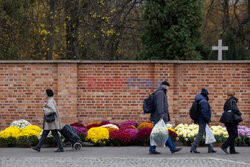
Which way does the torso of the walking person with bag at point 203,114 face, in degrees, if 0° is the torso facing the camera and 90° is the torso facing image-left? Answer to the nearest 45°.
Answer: approximately 270°

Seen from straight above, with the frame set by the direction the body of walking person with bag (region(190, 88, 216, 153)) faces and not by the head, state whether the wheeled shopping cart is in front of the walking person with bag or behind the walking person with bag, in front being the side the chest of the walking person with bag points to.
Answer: behind

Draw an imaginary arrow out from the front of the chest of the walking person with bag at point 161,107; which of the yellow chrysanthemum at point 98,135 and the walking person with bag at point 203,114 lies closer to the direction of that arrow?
the walking person with bag

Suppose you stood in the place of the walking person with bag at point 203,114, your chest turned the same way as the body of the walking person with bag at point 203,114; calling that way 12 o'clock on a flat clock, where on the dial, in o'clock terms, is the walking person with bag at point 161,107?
the walking person with bag at point 161,107 is roughly at 5 o'clock from the walking person with bag at point 203,114.

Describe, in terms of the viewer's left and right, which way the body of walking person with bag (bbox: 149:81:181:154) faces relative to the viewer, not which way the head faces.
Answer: facing to the right of the viewer

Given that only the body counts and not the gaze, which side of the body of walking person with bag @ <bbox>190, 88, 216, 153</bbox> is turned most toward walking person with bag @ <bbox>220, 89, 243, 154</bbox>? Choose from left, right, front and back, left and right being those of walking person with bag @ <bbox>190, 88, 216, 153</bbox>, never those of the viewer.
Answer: front

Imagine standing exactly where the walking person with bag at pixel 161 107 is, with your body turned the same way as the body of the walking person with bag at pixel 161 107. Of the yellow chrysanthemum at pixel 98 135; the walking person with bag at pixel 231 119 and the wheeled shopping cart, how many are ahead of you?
1
